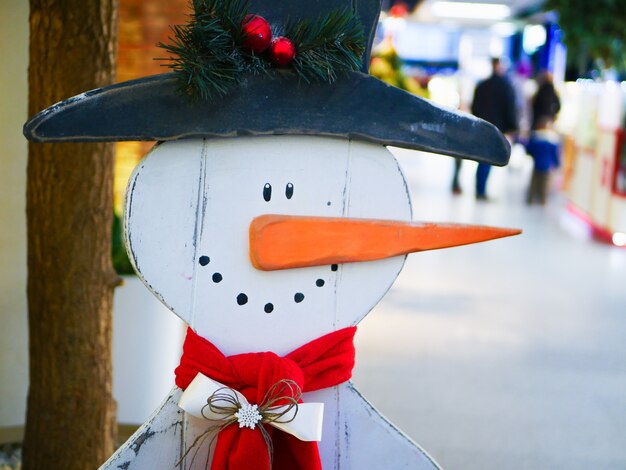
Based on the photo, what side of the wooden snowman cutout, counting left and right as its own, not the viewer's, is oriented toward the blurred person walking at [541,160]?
back

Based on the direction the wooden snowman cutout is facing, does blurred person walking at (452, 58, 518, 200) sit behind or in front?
behind

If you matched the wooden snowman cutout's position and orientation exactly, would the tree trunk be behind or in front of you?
behind

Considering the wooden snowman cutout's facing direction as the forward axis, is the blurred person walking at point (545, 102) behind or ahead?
behind

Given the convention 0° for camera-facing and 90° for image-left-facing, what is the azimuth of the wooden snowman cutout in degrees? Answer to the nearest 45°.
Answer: approximately 0°

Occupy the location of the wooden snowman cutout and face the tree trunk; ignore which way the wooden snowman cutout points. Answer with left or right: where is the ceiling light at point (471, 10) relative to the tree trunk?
right

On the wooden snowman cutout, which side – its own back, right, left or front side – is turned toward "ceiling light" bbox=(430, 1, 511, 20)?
back
